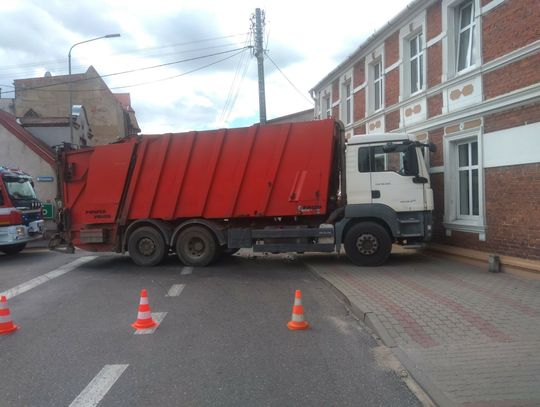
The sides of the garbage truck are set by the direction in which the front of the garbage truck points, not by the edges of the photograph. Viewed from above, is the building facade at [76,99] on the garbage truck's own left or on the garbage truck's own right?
on the garbage truck's own left

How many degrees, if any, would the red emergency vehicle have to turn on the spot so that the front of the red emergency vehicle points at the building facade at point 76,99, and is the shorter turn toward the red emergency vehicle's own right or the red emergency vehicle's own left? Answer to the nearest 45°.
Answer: approximately 135° to the red emergency vehicle's own left

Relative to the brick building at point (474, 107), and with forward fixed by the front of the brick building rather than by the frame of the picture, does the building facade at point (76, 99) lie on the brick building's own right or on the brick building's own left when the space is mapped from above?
on the brick building's own right

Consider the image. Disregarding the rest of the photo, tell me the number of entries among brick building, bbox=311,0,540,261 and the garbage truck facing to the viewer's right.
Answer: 1

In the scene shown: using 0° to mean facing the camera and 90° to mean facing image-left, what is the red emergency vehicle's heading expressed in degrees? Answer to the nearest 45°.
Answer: approximately 315°

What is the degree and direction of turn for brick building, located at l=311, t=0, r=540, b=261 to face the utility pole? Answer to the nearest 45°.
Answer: approximately 90° to its right

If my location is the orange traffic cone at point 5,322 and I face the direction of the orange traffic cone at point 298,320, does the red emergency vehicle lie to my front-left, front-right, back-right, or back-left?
back-left

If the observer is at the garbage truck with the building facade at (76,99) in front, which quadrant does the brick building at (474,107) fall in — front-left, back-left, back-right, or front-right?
back-right

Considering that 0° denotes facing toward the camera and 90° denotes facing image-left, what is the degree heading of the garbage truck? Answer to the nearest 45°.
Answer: approximately 270°
